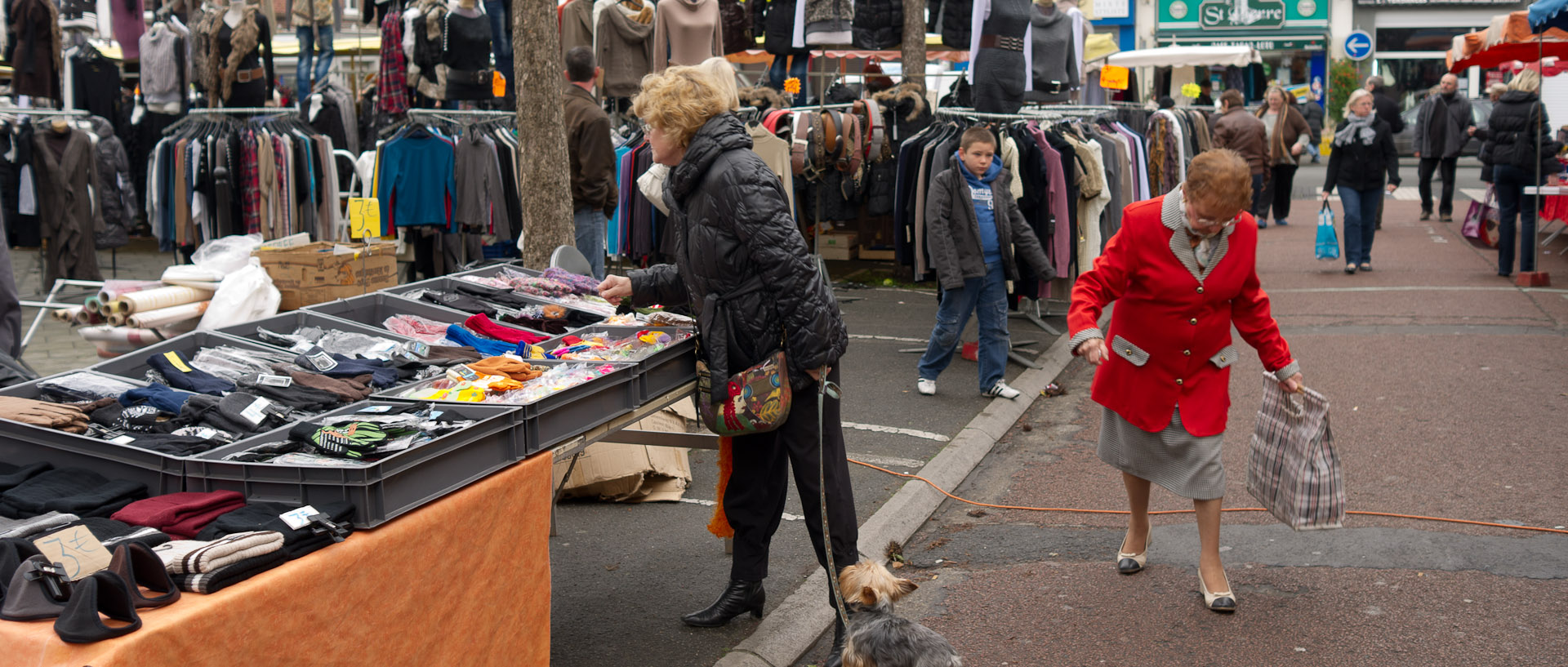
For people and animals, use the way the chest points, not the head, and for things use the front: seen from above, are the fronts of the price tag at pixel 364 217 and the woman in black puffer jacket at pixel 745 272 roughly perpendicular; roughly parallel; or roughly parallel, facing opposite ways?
roughly perpendicular

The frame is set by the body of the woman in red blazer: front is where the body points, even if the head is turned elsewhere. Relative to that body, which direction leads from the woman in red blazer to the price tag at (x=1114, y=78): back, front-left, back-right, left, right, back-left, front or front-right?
back

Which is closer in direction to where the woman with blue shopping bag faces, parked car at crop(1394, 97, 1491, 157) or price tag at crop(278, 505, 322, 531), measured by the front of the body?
the price tag

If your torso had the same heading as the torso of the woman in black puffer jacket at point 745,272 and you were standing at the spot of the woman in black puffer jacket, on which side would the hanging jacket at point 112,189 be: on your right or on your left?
on your right

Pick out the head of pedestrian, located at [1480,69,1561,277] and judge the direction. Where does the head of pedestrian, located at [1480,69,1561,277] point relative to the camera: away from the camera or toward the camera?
away from the camera

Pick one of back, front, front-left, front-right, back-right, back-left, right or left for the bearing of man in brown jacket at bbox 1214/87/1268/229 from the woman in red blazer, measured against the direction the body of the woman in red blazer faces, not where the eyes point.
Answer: back

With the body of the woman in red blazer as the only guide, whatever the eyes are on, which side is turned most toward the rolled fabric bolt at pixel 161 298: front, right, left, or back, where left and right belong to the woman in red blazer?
right

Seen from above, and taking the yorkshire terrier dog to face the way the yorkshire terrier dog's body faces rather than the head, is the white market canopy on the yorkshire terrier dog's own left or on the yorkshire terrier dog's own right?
on the yorkshire terrier dog's own right

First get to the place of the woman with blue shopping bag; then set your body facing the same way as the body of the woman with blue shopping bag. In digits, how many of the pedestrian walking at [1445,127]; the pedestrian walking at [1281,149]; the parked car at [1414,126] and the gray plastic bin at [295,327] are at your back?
3

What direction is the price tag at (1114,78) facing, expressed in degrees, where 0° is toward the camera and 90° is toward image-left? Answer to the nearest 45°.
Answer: approximately 0°

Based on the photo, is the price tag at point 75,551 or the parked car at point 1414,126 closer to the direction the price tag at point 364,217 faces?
the price tag

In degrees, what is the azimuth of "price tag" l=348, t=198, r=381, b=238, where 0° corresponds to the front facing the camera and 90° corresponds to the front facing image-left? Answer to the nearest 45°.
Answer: approximately 0°

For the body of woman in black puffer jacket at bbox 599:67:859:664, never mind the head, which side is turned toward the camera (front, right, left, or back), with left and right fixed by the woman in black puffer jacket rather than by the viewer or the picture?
left
